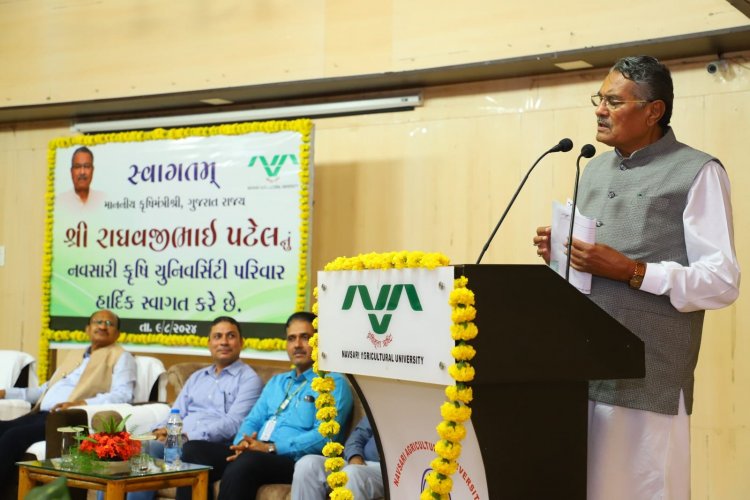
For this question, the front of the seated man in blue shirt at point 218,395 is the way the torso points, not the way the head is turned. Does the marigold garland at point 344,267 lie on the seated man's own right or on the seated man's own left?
on the seated man's own left

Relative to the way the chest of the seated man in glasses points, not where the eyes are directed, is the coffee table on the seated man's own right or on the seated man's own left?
on the seated man's own left

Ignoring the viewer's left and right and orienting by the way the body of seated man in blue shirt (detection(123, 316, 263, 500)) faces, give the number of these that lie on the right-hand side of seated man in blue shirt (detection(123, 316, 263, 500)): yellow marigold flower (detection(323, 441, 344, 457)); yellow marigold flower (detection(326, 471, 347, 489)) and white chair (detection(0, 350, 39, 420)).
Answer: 1

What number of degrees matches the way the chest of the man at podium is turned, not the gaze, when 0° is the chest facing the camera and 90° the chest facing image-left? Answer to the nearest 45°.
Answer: approximately 45°

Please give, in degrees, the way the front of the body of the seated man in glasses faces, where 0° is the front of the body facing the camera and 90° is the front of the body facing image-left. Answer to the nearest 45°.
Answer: approximately 45°

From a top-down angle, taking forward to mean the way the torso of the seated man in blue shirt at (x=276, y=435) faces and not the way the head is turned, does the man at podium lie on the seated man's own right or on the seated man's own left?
on the seated man's own left

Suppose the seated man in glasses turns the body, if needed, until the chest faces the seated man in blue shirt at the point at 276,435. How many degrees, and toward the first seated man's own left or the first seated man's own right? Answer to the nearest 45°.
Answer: approximately 90° to the first seated man's own left
